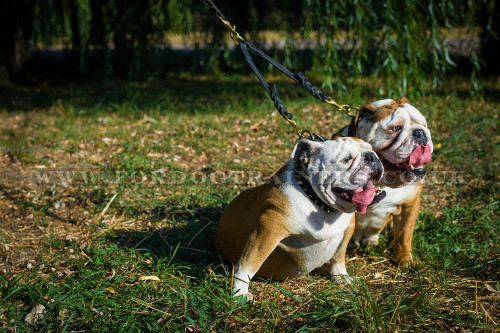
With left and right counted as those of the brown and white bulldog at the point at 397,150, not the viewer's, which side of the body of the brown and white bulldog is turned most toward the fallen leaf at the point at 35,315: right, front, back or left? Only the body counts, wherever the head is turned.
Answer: right

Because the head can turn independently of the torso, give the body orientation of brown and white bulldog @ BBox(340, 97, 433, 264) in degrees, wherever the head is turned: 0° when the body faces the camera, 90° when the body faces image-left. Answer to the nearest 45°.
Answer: approximately 315°

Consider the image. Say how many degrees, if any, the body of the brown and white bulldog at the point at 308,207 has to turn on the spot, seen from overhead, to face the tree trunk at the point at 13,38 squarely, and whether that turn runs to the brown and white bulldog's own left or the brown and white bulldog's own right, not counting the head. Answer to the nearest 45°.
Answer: approximately 180°

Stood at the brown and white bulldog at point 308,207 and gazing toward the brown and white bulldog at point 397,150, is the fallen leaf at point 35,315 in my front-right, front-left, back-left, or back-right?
back-left

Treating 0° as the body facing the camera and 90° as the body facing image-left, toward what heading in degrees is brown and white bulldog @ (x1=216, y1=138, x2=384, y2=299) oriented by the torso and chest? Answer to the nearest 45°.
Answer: approximately 315°

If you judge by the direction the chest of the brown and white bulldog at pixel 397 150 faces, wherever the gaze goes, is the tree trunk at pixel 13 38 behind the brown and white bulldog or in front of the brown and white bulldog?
behind
